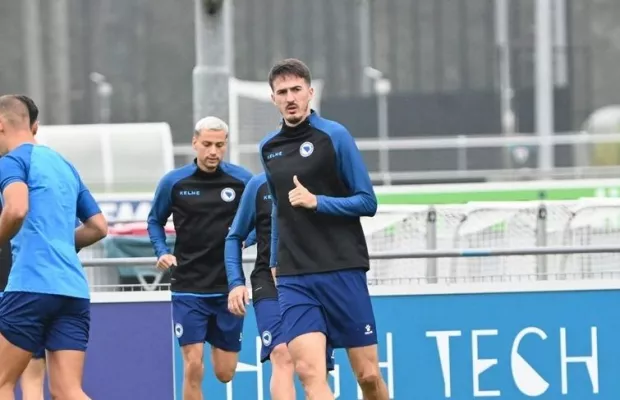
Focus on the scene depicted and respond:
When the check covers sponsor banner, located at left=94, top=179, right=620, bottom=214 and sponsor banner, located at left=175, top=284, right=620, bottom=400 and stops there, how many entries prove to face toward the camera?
2

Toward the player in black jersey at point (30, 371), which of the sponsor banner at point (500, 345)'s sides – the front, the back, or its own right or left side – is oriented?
front

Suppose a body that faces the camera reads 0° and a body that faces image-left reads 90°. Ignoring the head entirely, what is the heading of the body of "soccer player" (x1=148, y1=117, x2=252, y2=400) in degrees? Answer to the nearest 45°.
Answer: approximately 0°

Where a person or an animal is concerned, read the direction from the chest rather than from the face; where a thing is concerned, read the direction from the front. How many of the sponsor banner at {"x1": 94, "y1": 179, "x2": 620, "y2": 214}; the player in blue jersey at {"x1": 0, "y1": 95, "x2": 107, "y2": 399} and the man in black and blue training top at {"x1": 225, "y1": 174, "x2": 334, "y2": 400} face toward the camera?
2

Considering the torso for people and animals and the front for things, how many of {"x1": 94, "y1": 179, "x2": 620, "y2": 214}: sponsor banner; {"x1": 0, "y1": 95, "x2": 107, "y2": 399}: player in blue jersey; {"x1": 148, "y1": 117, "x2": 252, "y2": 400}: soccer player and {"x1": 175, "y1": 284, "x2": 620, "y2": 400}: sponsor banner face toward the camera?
3

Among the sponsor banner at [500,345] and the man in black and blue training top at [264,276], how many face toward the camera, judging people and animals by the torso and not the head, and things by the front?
2
